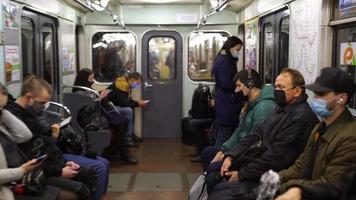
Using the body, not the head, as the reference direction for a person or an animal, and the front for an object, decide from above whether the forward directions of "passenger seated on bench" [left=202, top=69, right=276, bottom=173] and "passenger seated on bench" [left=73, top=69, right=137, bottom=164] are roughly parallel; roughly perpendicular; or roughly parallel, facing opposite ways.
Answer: roughly parallel, facing opposite ways

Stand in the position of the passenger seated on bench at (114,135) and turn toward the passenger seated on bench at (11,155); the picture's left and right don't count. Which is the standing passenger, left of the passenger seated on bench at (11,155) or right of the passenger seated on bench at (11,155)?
left

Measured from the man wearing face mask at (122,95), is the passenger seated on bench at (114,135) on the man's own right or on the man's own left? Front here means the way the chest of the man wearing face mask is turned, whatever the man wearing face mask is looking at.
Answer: on the man's own right

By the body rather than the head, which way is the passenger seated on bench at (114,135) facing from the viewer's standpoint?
to the viewer's right

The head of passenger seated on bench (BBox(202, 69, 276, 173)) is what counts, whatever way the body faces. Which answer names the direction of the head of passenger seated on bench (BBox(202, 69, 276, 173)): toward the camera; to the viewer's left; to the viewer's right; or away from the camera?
to the viewer's left

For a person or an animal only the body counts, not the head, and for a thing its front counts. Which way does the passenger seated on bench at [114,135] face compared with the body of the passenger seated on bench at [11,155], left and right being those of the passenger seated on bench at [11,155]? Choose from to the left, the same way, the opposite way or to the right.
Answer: the same way

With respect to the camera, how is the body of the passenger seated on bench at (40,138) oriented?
to the viewer's right

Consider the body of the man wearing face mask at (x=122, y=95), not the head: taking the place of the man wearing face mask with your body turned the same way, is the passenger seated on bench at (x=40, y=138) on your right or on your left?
on your right

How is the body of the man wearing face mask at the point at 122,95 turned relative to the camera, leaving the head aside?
to the viewer's right

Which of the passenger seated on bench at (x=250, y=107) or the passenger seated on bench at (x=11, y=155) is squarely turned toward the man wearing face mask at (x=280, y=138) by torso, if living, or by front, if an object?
the passenger seated on bench at (x=11, y=155)

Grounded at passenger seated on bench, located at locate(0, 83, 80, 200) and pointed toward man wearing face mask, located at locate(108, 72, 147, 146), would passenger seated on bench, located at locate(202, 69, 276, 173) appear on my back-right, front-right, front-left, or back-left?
front-right

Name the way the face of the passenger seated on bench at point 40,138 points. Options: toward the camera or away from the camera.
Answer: toward the camera

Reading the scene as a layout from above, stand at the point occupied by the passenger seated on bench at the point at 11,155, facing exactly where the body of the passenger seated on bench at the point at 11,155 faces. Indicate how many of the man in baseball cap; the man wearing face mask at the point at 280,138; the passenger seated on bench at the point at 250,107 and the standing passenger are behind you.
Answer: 0
